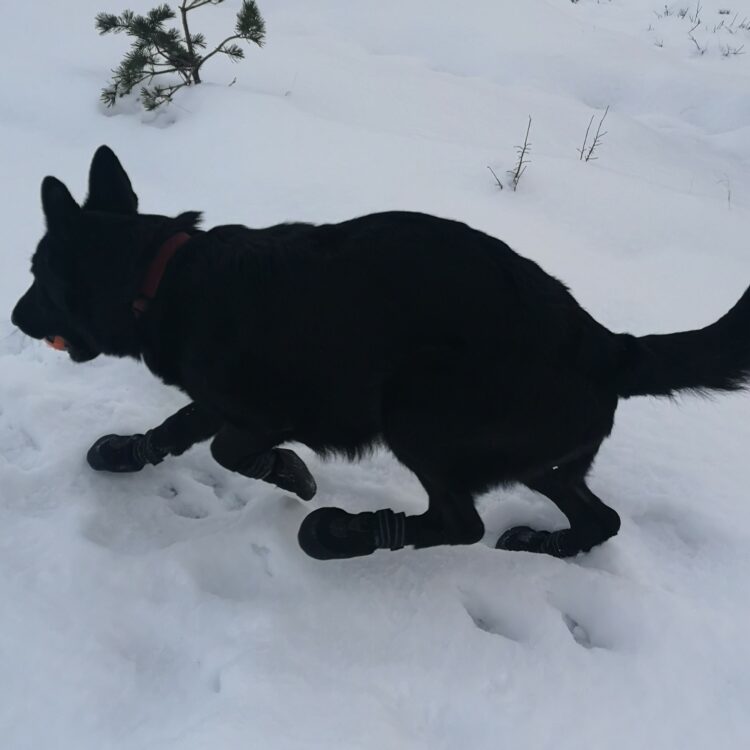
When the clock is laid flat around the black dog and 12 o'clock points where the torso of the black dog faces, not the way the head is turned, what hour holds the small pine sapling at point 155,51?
The small pine sapling is roughly at 2 o'clock from the black dog.

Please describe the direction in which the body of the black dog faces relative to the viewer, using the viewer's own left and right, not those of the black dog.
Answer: facing to the left of the viewer
